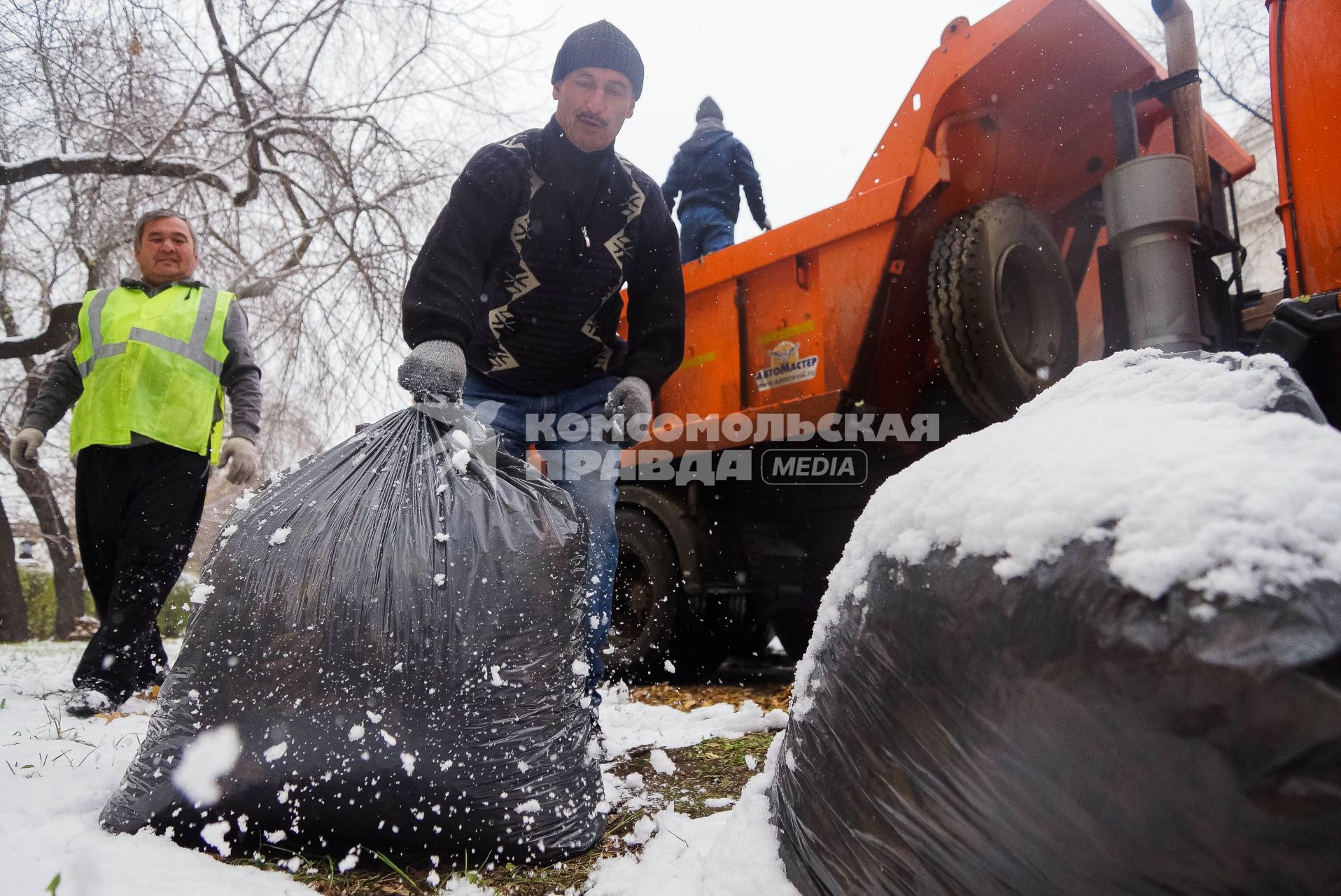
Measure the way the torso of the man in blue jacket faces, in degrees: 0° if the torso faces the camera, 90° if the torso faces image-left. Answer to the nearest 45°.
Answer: approximately 180°

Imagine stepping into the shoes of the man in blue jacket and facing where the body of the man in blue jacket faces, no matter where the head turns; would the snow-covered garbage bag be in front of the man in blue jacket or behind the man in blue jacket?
behind

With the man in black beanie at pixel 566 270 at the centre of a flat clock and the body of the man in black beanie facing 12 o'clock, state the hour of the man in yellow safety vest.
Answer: The man in yellow safety vest is roughly at 4 o'clock from the man in black beanie.

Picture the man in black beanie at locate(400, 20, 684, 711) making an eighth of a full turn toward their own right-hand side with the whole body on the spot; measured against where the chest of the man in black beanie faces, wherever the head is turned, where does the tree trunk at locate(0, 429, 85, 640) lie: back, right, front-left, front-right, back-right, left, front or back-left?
right

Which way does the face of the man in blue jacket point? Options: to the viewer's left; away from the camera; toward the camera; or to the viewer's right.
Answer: away from the camera

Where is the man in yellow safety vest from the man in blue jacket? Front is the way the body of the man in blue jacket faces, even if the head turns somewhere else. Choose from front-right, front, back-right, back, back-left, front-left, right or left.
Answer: back-left

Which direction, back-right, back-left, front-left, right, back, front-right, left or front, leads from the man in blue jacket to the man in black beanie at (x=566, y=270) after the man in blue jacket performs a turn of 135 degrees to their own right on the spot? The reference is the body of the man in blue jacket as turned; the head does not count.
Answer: front-right

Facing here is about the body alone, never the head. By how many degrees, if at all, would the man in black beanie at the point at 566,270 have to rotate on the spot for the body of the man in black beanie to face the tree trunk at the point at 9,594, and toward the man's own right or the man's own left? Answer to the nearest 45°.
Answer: approximately 135° to the man's own right
